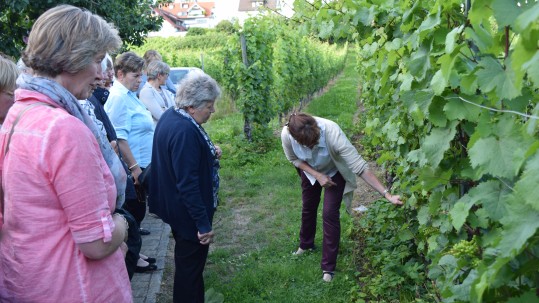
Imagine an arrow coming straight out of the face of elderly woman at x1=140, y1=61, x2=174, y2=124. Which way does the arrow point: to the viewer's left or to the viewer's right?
to the viewer's right

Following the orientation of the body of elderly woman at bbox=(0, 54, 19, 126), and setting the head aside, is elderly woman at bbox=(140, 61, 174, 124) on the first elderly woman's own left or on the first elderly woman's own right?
on the first elderly woman's own left

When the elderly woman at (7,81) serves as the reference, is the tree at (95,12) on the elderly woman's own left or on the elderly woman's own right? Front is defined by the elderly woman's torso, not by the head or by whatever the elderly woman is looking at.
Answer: on the elderly woman's own left

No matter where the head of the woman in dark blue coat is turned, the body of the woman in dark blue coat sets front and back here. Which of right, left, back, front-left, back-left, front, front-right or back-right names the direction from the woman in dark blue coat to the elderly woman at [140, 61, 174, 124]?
left

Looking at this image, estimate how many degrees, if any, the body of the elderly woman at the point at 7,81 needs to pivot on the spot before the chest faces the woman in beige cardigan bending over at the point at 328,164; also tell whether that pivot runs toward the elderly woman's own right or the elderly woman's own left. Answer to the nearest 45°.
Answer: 0° — they already face them

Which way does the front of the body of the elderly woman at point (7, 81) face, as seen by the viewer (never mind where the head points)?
to the viewer's right

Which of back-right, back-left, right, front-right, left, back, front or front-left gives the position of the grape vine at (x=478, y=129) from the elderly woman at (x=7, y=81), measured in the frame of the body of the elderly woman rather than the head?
front-right

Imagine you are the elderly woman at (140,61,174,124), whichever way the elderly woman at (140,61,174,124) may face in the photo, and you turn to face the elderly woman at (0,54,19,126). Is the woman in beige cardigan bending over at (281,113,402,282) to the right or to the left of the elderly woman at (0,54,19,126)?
left

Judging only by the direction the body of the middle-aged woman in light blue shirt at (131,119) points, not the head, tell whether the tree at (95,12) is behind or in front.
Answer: behind

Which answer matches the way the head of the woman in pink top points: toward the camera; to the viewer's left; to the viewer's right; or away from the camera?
to the viewer's right

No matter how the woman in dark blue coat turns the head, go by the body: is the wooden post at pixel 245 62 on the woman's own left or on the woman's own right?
on the woman's own left

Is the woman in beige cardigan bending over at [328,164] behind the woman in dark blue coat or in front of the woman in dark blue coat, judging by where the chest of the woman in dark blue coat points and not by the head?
in front

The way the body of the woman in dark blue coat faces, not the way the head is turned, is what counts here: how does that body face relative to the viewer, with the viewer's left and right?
facing to the right of the viewer

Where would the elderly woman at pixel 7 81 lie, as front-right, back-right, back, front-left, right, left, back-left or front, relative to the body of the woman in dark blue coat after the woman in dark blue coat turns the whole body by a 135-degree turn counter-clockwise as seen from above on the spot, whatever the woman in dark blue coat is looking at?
left
